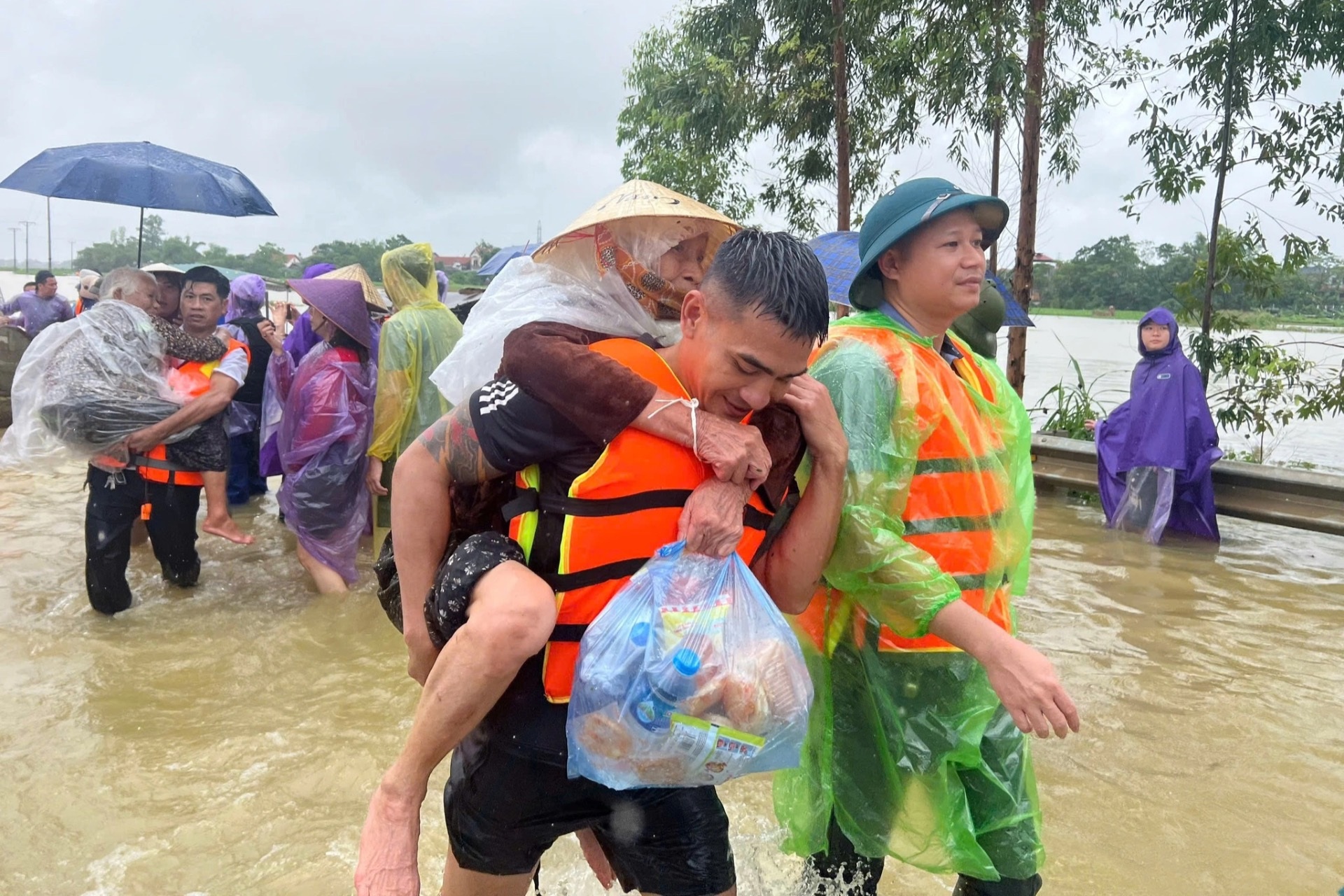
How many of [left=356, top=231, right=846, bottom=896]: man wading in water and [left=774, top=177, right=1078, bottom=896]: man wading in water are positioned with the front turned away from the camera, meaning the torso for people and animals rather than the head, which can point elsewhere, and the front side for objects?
0

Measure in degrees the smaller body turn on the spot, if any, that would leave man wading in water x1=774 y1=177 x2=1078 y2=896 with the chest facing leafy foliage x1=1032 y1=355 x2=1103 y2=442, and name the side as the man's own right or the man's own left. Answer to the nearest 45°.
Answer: approximately 135° to the man's own left

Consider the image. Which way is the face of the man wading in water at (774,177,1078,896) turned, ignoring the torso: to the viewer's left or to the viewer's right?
to the viewer's right

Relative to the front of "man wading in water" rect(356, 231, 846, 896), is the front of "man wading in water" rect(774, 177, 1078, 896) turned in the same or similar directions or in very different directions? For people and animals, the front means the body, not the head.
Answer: same or similar directions

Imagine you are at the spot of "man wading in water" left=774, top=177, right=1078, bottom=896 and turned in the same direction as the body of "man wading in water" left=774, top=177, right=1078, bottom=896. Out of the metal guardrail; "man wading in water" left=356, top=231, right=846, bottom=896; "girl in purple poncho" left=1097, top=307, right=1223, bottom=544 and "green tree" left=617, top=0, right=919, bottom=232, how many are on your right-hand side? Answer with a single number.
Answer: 1

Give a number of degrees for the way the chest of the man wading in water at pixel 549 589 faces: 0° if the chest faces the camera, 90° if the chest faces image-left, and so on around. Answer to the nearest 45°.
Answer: approximately 315°

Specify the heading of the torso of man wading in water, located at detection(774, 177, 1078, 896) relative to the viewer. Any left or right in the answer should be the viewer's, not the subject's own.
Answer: facing the viewer and to the right of the viewer

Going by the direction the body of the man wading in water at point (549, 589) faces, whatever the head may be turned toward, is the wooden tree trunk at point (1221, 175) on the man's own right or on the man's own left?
on the man's own left

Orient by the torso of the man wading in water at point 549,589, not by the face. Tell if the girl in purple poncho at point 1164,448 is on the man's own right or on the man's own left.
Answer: on the man's own left

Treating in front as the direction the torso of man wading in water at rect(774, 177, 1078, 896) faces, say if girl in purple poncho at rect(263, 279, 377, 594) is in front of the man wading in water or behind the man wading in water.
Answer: behind

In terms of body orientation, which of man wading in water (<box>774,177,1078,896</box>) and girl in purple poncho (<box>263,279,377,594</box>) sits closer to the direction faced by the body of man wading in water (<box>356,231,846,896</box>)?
the man wading in water

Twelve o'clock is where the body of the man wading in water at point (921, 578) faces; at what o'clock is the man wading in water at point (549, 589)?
the man wading in water at point (549, 589) is roughly at 3 o'clock from the man wading in water at point (921, 578).
